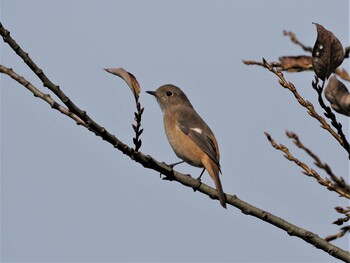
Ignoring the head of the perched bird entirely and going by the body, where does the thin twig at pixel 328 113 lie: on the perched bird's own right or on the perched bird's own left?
on the perched bird's own left

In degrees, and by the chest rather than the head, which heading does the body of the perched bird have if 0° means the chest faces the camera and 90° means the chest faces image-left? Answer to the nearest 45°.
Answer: approximately 90°
